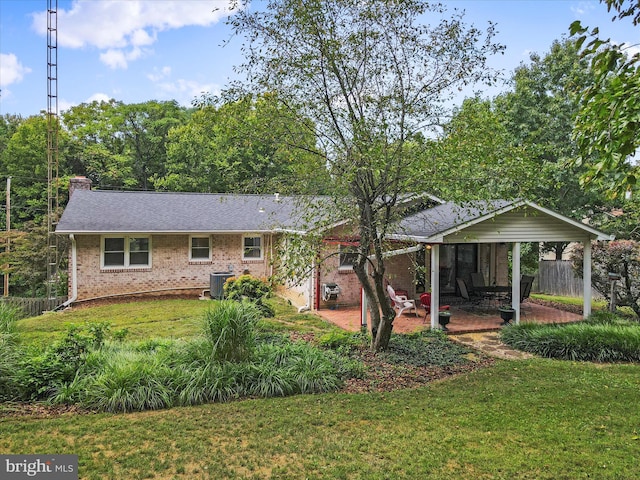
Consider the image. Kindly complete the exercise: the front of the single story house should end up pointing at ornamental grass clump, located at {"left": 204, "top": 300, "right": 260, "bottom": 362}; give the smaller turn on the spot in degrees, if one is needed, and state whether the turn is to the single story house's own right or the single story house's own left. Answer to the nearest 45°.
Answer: approximately 180°

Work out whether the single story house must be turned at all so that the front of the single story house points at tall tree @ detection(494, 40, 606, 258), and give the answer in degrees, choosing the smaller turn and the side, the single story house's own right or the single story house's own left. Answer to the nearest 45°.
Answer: approximately 90° to the single story house's own right

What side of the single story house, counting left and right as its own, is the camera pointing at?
back

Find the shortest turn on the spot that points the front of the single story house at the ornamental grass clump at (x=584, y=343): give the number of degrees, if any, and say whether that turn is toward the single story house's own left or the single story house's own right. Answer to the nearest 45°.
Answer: approximately 135° to the single story house's own right

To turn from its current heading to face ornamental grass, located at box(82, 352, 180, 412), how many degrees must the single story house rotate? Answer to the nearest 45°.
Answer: approximately 180°

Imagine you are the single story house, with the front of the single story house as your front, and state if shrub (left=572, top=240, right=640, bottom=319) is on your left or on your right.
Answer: on your right

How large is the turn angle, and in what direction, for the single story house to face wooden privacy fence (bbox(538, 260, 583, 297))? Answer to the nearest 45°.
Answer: approximately 90° to its right
